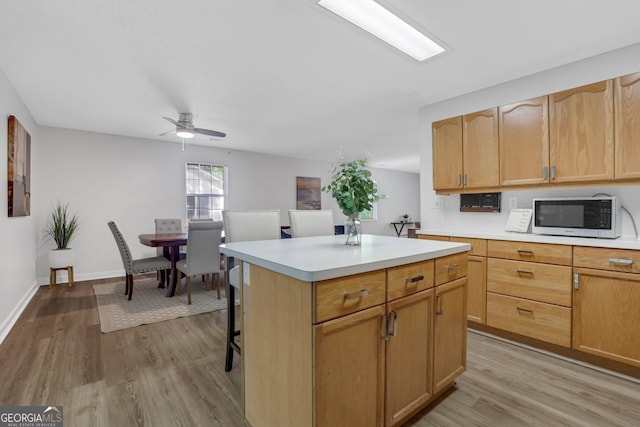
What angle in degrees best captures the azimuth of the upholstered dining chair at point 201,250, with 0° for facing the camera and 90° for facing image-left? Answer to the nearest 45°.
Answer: approximately 135°

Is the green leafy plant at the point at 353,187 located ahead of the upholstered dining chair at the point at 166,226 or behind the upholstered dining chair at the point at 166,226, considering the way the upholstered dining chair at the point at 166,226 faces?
ahead

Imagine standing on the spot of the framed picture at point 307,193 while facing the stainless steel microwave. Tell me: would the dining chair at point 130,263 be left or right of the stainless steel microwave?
right

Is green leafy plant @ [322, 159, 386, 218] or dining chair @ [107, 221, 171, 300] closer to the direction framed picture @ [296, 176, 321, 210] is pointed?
the green leafy plant

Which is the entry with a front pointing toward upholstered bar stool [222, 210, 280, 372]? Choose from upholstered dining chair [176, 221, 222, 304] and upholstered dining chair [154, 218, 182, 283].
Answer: upholstered dining chair [154, 218, 182, 283]

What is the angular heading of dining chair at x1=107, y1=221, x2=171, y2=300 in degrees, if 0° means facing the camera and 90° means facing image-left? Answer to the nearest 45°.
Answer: approximately 270°

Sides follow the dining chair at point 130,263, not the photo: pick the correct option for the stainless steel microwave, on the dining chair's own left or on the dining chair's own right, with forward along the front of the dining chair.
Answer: on the dining chair's own right

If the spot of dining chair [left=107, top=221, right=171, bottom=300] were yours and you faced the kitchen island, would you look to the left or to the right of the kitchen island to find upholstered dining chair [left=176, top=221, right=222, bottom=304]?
left

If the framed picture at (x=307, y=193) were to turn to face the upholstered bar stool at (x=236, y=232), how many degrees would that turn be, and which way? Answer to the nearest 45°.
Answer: approximately 45° to its right

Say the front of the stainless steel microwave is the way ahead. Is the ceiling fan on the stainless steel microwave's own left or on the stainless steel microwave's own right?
on the stainless steel microwave's own right
